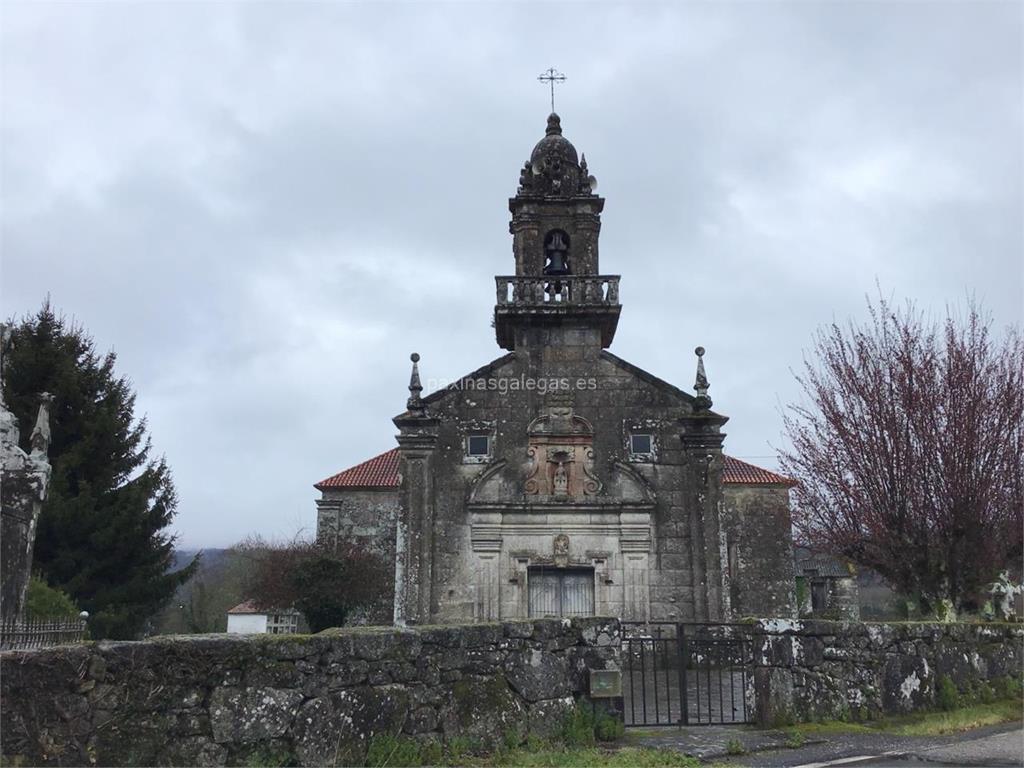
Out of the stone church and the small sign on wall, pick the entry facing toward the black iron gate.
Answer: the stone church

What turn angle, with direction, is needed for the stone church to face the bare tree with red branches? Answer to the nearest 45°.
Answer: approximately 45° to its left

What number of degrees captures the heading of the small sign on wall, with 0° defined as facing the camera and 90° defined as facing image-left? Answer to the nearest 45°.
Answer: approximately 0°

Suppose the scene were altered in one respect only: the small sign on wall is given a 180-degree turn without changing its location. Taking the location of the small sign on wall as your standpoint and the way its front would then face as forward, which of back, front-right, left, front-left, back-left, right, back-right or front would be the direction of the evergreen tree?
front-left

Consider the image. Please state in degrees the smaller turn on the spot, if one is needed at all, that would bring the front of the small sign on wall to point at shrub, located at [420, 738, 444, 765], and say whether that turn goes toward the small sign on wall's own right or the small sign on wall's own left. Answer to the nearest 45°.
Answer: approximately 45° to the small sign on wall's own right

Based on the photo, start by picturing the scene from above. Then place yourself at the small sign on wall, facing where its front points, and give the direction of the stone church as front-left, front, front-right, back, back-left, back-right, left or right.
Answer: back

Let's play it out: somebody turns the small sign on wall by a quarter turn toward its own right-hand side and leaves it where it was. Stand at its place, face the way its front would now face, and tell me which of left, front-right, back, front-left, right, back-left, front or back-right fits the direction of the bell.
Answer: right

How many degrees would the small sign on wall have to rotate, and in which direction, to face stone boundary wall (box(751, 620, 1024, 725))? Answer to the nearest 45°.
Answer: approximately 135° to its left

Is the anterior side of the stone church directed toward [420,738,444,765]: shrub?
yes

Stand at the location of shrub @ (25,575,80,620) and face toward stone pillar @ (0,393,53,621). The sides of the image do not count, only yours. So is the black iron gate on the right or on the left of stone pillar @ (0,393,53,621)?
left

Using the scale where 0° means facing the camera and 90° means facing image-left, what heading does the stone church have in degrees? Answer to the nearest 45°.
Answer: approximately 0°

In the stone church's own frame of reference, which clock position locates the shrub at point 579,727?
The shrub is roughly at 12 o'clock from the stone church.

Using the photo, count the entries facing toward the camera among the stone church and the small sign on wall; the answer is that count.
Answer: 2
